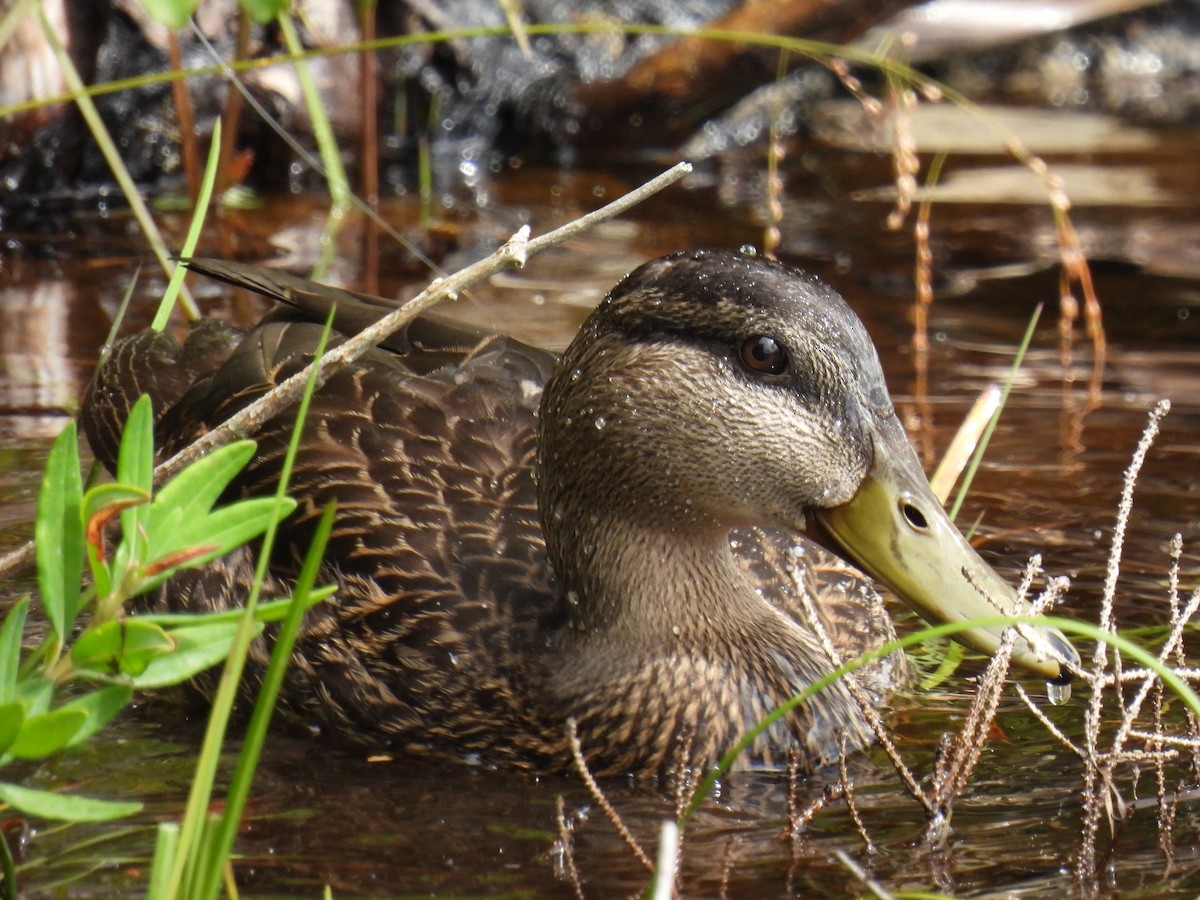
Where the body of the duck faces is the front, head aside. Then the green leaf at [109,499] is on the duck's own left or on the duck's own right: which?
on the duck's own right

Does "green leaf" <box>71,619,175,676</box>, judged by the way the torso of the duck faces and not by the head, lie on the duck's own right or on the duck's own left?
on the duck's own right

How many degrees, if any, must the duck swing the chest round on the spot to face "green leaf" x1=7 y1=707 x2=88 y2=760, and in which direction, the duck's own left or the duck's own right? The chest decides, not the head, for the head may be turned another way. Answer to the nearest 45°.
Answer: approximately 90° to the duck's own right

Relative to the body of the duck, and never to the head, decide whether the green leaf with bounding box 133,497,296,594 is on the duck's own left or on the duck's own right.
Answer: on the duck's own right

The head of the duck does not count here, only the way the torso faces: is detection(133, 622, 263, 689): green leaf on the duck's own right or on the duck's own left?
on the duck's own right

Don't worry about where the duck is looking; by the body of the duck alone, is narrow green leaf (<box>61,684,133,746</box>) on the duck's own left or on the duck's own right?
on the duck's own right

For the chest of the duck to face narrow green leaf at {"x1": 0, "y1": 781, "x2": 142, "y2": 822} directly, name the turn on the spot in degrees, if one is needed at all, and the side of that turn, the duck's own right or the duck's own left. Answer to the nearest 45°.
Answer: approximately 90° to the duck's own right

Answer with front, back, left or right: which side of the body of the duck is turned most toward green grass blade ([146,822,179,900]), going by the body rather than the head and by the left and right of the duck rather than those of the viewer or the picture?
right

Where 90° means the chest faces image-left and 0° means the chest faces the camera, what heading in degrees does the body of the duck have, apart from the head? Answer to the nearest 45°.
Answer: approximately 315°

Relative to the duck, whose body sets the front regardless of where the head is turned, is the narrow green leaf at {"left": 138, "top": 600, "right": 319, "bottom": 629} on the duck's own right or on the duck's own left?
on the duck's own right
